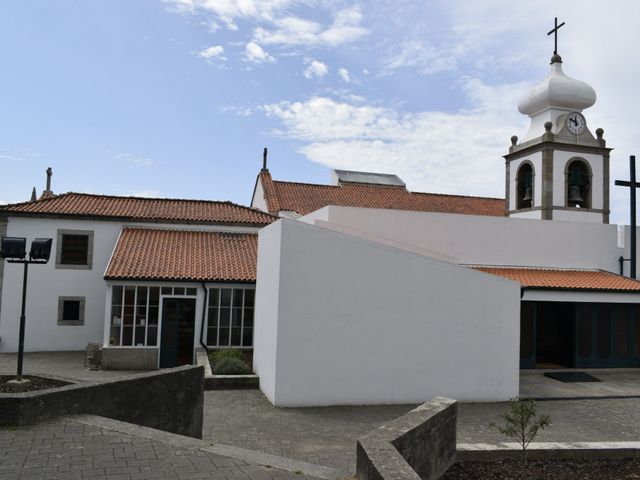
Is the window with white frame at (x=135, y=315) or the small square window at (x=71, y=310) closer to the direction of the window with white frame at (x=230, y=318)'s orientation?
the window with white frame

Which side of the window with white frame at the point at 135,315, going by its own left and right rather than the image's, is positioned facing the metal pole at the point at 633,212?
left

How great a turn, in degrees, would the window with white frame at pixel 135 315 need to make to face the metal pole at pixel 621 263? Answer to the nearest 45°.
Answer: approximately 90° to its left

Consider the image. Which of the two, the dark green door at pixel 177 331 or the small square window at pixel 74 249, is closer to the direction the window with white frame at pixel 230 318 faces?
the dark green door

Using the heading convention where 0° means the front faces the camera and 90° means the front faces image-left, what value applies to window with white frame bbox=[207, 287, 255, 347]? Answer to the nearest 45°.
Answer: approximately 0°

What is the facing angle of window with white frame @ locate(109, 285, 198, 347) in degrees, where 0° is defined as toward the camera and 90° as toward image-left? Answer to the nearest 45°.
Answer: approximately 0°

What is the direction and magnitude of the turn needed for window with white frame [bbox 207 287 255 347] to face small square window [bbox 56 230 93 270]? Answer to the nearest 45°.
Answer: approximately 135° to its right

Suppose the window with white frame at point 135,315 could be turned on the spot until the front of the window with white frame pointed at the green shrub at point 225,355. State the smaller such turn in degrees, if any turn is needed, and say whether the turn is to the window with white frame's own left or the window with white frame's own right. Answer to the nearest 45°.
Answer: approximately 45° to the window with white frame's own left

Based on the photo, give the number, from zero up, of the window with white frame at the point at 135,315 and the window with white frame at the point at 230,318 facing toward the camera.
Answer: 2

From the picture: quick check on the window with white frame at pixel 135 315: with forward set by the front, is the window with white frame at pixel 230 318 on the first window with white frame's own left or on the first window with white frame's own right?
on the first window with white frame's own left

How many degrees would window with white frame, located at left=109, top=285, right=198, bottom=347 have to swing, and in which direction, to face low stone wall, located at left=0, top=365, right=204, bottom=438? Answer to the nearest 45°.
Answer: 0° — it already faces it
